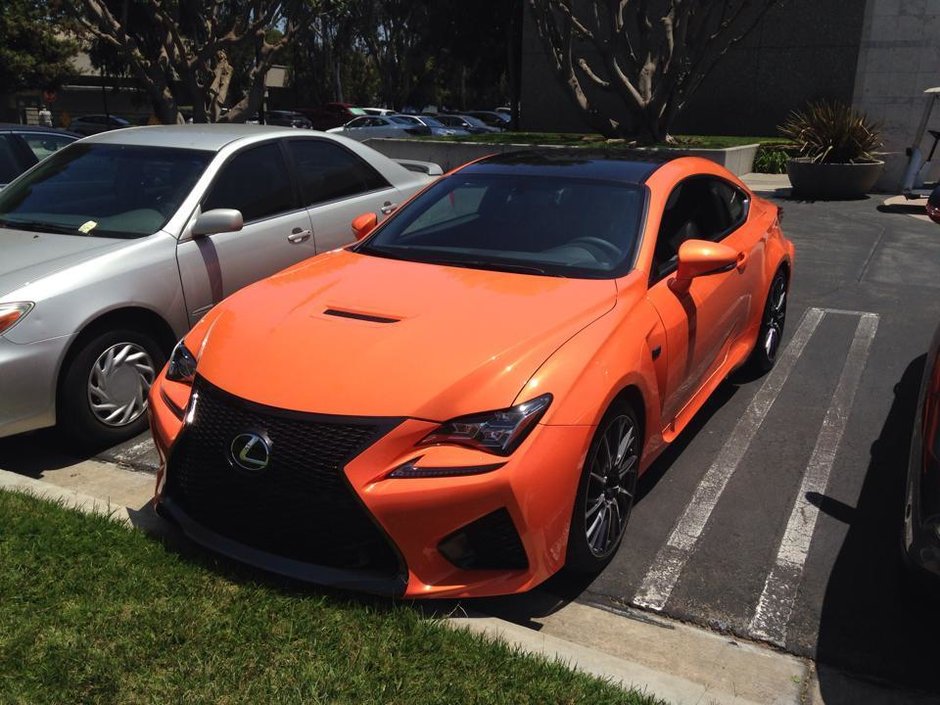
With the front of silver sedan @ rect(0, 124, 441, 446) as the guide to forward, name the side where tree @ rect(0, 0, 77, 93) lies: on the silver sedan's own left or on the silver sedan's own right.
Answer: on the silver sedan's own right

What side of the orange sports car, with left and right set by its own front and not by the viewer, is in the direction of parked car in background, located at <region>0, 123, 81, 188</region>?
right

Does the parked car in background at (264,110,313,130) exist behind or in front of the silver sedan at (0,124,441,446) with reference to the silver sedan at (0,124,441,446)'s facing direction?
behind

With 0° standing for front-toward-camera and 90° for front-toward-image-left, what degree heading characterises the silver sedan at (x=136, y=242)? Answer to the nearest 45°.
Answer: approximately 45°

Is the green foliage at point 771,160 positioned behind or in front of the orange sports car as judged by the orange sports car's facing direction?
behind

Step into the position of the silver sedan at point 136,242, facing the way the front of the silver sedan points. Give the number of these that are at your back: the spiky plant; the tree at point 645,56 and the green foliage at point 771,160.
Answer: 3

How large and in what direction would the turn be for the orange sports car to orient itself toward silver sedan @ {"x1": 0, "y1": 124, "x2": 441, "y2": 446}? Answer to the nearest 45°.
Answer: approximately 90° to its right

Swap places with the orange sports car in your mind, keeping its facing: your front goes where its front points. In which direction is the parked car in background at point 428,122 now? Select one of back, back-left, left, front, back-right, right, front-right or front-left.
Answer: back-right

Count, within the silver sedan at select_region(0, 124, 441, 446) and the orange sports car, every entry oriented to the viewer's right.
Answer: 0

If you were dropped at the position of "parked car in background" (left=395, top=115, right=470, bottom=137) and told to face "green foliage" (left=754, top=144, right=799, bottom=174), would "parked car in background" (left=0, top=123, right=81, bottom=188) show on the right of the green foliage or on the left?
right

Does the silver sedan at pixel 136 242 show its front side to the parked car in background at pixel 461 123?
no

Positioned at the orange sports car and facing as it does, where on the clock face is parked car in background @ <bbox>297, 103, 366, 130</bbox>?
The parked car in background is roughly at 4 o'clock from the orange sports car.

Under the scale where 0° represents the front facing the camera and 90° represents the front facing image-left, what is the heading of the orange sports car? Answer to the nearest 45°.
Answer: approximately 45°

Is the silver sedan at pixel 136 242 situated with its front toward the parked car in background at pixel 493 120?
no

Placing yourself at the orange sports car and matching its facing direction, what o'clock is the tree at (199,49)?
The tree is roughly at 4 o'clock from the orange sports car.

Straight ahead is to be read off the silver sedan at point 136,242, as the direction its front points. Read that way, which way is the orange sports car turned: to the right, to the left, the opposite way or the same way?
the same way

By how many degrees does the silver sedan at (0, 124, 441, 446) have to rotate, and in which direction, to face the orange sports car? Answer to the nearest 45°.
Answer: approximately 90° to its left

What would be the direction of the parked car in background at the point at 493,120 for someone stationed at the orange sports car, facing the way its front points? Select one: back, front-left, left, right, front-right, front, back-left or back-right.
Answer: back-right
